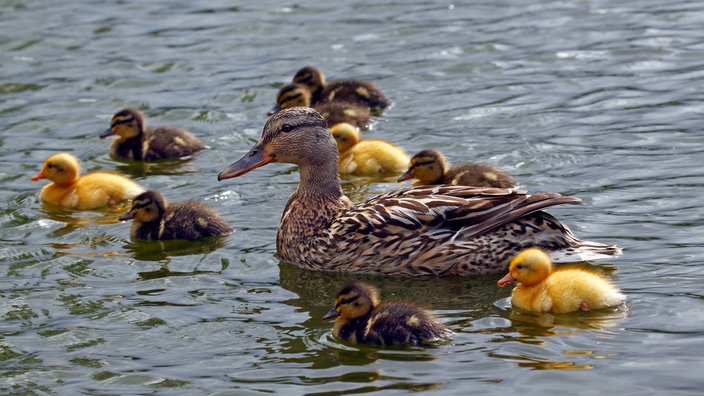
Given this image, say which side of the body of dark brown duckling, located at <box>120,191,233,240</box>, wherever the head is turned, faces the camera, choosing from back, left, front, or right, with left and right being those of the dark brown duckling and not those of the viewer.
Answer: left

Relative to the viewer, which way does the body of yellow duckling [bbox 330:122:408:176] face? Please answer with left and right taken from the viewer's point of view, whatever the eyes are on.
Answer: facing to the left of the viewer

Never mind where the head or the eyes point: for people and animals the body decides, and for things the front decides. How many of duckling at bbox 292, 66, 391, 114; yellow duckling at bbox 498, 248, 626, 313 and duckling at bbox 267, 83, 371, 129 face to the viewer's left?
3

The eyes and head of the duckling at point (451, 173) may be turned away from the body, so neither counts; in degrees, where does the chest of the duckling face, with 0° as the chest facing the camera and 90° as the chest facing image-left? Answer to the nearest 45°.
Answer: approximately 90°

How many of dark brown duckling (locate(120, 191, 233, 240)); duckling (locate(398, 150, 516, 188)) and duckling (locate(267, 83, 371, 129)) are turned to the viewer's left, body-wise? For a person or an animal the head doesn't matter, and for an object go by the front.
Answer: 3

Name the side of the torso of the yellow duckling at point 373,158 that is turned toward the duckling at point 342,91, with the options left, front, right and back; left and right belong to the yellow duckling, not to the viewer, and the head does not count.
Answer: right

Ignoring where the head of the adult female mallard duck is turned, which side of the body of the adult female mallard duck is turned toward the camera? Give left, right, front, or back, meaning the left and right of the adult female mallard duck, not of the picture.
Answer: left

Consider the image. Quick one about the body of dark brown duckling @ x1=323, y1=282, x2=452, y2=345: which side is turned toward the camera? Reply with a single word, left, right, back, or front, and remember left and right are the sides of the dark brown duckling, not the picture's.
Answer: left

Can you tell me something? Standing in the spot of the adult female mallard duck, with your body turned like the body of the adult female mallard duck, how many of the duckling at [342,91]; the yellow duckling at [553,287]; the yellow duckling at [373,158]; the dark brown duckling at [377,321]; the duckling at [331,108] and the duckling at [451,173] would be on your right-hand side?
4

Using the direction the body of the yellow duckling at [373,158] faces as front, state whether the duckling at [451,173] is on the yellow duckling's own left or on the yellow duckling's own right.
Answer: on the yellow duckling's own left

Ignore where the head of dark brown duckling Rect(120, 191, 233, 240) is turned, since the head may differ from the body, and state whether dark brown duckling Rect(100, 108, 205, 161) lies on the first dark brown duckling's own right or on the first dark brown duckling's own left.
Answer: on the first dark brown duckling's own right

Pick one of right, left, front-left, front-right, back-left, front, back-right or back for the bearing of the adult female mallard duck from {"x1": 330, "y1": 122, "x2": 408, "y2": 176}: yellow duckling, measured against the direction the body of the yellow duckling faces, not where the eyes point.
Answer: left

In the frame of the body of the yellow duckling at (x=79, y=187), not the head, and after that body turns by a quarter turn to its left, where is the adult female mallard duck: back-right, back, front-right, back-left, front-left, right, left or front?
front-left

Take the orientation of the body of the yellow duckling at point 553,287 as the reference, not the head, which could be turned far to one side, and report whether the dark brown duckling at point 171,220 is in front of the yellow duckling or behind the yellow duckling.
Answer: in front

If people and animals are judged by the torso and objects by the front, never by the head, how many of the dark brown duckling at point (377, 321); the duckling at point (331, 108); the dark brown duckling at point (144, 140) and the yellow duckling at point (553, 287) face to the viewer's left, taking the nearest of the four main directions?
4

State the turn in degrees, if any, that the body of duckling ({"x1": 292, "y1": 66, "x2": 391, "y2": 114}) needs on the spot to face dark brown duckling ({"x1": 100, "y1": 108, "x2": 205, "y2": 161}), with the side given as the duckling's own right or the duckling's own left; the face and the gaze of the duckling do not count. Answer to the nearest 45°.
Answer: approximately 45° to the duckling's own left

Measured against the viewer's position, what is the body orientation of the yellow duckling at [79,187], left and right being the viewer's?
facing to the left of the viewer

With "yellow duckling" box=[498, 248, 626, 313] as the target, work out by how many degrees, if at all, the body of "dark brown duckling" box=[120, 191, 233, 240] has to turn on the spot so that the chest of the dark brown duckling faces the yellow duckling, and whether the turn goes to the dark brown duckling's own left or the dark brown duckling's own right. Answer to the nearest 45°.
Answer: approximately 135° to the dark brown duckling's own left

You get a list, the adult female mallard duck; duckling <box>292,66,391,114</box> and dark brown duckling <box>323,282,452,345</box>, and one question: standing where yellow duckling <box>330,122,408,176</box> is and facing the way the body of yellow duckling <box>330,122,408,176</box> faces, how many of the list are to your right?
1
